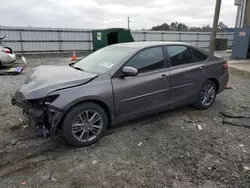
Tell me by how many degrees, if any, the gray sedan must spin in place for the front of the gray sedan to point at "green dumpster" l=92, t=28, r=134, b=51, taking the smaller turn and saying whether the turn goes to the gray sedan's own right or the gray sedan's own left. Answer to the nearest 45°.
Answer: approximately 135° to the gray sedan's own right

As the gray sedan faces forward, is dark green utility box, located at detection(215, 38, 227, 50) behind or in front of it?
behind

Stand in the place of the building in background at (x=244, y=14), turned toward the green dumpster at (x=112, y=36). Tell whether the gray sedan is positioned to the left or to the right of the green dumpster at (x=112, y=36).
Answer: left

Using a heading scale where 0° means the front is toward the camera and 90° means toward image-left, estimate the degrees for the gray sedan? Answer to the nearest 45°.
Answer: approximately 45°

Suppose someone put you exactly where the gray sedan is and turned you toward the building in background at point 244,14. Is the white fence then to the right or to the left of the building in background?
left

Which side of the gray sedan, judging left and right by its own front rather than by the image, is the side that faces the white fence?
right

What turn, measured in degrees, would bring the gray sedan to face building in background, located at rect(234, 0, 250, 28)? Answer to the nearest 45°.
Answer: approximately 180°
